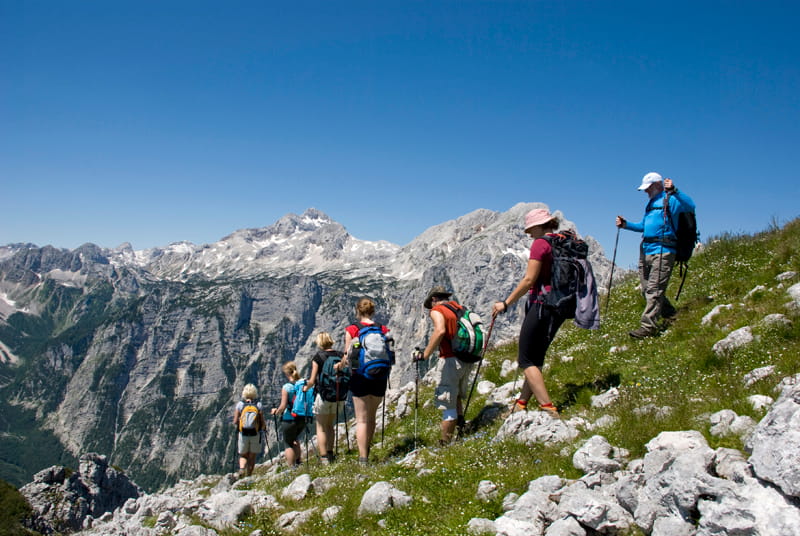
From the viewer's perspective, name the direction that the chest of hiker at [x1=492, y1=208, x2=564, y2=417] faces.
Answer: to the viewer's left

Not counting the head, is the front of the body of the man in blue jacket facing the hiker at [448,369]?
yes

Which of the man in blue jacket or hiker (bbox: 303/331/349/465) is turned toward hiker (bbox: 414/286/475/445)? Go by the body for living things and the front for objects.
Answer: the man in blue jacket

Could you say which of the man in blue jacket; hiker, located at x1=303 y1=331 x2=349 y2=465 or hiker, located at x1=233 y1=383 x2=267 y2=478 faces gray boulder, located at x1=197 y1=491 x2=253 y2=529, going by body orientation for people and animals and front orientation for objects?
the man in blue jacket

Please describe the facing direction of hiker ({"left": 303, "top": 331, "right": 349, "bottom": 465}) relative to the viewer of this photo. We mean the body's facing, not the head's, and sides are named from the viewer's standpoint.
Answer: facing away from the viewer and to the left of the viewer

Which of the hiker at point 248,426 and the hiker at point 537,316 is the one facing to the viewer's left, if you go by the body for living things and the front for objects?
the hiker at point 537,316

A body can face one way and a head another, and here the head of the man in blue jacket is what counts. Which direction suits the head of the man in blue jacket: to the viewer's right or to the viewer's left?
to the viewer's left

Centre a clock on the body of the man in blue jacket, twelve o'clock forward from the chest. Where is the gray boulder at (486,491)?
The gray boulder is roughly at 11 o'clock from the man in blue jacket.

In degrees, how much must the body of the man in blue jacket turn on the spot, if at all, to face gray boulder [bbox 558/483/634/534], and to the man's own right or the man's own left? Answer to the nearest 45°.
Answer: approximately 45° to the man's own left

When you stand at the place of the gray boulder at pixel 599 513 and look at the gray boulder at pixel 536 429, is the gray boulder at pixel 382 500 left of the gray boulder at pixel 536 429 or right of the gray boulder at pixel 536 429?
left

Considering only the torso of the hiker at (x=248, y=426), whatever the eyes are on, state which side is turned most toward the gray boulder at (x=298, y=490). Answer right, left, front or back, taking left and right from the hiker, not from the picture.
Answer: back

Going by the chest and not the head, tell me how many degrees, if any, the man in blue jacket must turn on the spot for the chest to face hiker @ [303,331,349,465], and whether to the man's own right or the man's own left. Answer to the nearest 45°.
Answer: approximately 45° to the man's own right

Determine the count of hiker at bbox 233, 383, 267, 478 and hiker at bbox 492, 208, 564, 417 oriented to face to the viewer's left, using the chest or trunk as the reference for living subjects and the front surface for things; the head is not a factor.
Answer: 1

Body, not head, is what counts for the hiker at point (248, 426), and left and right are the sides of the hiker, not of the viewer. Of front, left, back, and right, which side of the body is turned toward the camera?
back
